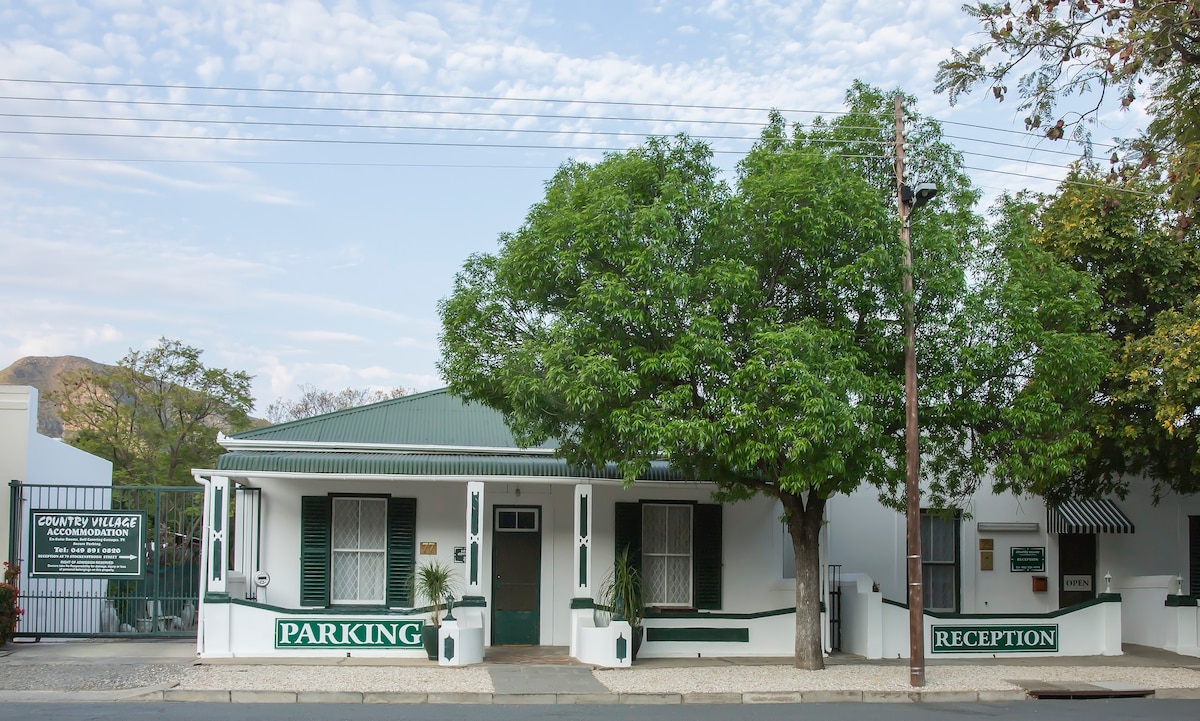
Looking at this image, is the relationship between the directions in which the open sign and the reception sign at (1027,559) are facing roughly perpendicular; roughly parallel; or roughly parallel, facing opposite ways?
roughly parallel

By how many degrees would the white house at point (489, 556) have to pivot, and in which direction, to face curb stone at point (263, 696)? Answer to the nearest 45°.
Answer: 0° — it already faces it

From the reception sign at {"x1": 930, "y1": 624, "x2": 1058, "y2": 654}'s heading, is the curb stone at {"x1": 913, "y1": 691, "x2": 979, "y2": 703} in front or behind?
in front

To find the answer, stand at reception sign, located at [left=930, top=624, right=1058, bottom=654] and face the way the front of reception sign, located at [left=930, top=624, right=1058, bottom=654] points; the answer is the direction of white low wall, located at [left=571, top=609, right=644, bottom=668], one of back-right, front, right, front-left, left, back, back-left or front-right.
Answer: front-right

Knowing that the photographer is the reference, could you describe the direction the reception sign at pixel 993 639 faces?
facing the viewer

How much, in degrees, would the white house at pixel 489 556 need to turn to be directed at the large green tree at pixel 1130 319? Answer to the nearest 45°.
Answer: approximately 90° to its left

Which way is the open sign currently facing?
toward the camera

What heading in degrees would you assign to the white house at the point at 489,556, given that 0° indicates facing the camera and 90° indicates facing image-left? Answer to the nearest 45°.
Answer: approximately 0°
